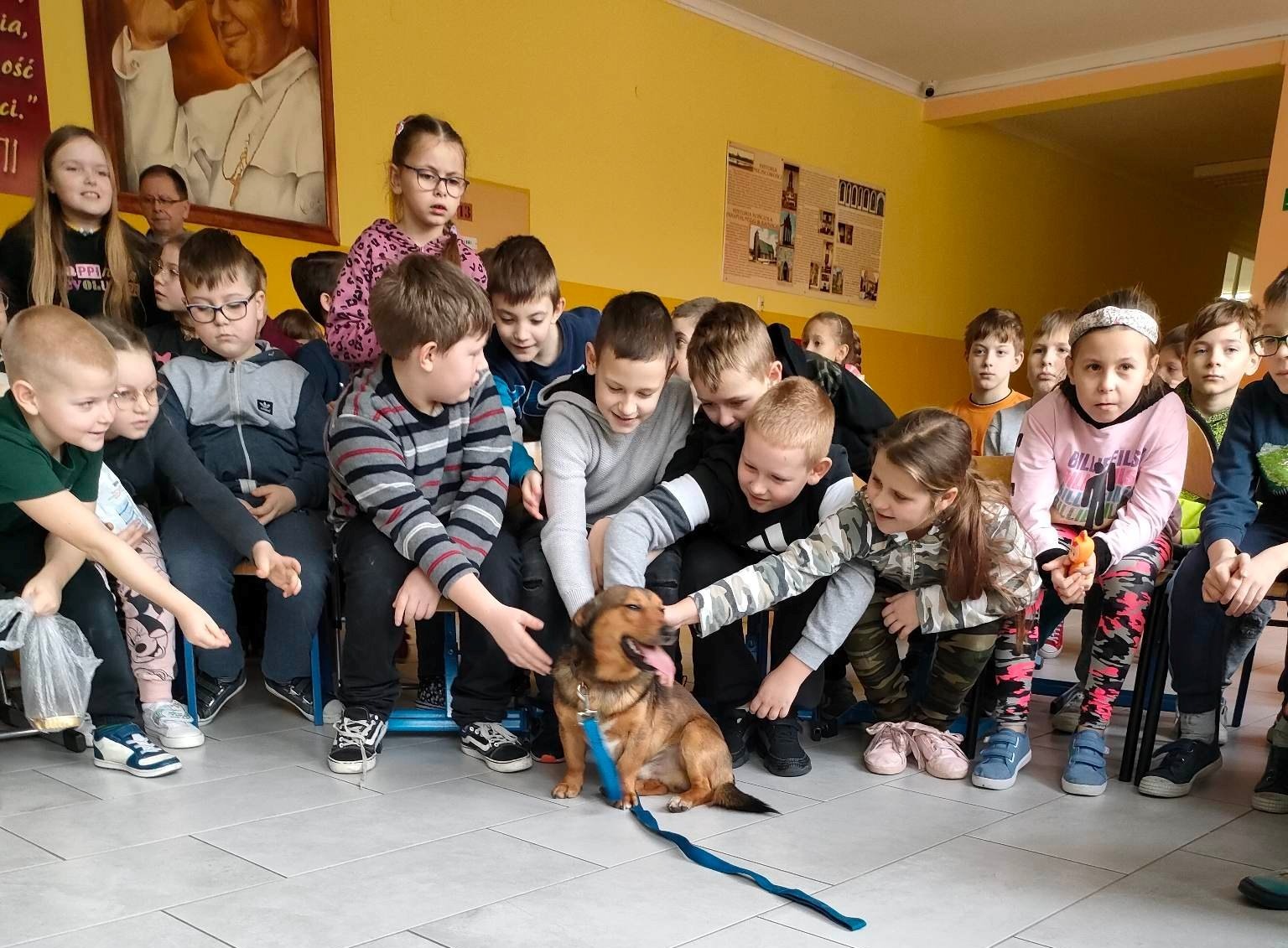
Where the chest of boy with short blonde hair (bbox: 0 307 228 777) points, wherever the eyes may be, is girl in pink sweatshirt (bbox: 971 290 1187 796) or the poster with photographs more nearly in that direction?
the girl in pink sweatshirt

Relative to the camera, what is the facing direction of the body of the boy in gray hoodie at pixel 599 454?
toward the camera

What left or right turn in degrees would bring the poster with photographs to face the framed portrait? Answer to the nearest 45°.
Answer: approximately 90° to its right

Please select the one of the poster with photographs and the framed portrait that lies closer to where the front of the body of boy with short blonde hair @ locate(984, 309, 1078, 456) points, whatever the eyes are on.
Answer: the framed portrait

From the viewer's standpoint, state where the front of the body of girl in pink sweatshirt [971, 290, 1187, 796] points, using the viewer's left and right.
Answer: facing the viewer

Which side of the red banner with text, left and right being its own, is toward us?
front

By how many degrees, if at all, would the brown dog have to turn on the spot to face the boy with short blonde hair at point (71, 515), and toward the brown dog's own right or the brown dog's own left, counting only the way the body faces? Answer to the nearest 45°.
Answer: approximately 45° to the brown dog's own right

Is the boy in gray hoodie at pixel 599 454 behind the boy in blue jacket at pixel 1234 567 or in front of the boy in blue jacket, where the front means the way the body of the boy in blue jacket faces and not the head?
in front

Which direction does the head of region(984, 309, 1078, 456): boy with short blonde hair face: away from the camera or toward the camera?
toward the camera

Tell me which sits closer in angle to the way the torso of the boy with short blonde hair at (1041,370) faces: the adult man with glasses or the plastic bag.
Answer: the plastic bag

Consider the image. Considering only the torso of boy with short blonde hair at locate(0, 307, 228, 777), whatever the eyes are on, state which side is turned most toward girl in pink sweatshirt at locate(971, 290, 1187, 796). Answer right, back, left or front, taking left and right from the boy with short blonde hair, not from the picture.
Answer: front

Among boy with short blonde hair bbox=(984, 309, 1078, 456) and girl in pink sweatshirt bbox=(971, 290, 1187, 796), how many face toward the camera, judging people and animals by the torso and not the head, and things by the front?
2

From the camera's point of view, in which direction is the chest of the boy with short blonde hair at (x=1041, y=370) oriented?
toward the camera
